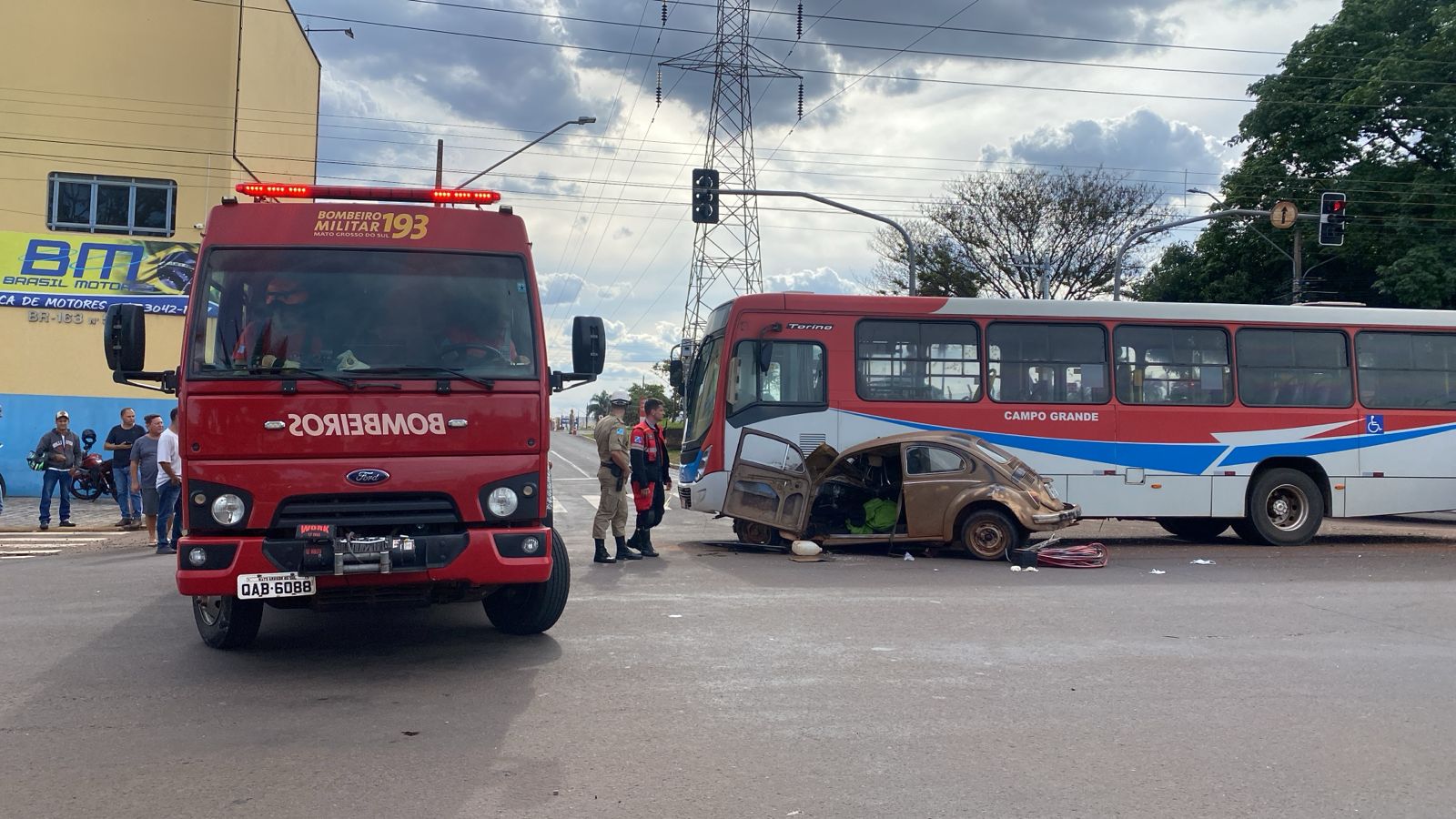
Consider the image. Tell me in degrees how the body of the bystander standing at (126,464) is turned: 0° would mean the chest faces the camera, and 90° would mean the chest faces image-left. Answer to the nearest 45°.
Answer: approximately 315°

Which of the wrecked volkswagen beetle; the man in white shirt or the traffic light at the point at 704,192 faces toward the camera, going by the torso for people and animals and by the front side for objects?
the traffic light

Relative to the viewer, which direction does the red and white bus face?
to the viewer's left

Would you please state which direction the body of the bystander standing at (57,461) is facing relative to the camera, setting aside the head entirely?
toward the camera

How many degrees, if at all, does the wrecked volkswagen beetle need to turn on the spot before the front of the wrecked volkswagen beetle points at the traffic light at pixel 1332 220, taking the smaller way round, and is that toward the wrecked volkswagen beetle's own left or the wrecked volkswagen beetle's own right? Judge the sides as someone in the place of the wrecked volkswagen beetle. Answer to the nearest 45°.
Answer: approximately 135° to the wrecked volkswagen beetle's own right

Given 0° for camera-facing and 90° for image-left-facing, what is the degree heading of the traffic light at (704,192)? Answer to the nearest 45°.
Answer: approximately 0°

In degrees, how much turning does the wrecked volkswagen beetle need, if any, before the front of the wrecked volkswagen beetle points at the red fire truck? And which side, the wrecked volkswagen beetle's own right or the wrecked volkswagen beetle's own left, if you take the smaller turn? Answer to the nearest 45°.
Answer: approximately 45° to the wrecked volkswagen beetle's own left

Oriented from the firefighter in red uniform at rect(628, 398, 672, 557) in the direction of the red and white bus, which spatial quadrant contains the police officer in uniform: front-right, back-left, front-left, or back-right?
back-right

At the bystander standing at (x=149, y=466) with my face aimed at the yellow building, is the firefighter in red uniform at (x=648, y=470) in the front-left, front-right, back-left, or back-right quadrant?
back-right

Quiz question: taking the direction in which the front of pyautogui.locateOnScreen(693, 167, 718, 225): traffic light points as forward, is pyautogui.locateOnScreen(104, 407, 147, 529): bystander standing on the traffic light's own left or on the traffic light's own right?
on the traffic light's own right

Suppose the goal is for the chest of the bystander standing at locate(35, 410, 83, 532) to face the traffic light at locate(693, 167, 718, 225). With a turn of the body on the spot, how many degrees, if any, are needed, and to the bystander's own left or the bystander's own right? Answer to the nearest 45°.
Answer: approximately 90° to the bystander's own left

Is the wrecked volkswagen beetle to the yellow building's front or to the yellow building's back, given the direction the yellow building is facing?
to the front
